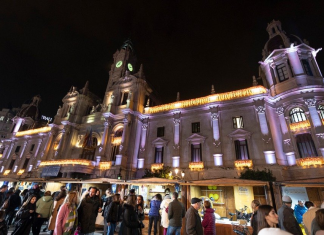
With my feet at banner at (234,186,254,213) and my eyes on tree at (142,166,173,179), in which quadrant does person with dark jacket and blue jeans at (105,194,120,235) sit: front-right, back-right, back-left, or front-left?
front-left

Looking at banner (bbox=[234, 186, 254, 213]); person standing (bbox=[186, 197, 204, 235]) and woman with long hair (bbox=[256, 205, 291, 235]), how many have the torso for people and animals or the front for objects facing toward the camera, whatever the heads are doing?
1

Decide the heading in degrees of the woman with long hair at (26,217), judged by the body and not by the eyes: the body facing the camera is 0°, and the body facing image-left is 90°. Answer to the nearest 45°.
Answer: approximately 315°

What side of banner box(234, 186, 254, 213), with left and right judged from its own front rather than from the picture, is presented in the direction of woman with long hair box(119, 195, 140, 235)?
front

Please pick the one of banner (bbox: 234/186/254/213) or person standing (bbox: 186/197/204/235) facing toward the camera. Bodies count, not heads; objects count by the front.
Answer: the banner

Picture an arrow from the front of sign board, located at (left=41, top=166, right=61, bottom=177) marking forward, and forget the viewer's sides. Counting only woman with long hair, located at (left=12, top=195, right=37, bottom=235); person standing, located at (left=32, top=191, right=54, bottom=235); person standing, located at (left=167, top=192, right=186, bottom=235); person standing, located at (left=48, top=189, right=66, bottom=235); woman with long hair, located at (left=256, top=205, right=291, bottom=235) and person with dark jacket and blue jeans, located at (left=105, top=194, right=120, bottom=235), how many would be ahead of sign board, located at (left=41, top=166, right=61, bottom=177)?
6

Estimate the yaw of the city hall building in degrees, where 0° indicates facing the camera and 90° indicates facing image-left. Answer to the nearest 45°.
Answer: approximately 45°

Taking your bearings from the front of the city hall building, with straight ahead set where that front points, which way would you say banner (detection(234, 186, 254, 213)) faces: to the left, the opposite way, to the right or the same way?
the same way

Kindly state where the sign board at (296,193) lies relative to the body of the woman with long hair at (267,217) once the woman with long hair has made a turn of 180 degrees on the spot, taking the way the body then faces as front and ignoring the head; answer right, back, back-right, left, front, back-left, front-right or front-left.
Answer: right

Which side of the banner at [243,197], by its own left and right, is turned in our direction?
front
